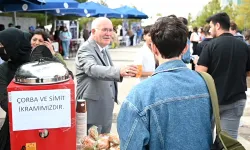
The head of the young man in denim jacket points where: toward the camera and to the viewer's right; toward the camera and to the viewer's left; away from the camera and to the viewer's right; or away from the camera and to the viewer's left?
away from the camera and to the viewer's left

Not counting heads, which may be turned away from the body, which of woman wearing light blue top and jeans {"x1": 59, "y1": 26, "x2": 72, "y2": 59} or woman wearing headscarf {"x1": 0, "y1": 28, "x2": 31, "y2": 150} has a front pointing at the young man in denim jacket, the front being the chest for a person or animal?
woman wearing light blue top and jeans {"x1": 59, "y1": 26, "x2": 72, "y2": 59}

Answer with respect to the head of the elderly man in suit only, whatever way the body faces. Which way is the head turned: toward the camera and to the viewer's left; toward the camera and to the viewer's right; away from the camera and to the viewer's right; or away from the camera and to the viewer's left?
toward the camera and to the viewer's right

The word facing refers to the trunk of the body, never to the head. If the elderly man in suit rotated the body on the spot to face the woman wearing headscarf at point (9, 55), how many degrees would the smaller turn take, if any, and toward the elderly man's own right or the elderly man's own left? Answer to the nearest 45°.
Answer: approximately 90° to the elderly man's own right

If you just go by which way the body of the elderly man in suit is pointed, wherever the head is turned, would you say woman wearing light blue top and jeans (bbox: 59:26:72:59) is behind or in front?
behind

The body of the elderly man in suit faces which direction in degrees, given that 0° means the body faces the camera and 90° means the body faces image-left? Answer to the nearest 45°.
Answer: approximately 315°

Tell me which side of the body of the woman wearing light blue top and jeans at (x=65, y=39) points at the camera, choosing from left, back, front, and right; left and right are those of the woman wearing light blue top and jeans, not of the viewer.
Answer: front

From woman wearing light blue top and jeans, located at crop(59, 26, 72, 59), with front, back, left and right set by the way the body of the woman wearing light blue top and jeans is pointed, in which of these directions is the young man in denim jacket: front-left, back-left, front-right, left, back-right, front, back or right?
front

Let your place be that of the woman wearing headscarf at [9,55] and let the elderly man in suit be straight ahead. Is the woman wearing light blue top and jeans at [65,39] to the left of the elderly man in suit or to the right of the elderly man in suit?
left
